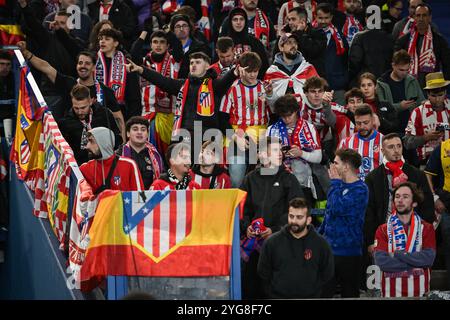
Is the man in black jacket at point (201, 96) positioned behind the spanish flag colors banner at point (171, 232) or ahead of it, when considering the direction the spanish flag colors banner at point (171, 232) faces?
behind

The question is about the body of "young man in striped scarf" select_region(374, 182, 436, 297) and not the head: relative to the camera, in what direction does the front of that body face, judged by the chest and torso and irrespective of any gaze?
toward the camera

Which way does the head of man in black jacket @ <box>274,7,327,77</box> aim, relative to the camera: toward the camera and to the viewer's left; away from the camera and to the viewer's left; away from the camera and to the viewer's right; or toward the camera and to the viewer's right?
toward the camera and to the viewer's left

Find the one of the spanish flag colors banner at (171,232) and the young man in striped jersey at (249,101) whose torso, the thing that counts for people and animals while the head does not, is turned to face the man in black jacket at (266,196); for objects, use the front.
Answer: the young man in striped jersey

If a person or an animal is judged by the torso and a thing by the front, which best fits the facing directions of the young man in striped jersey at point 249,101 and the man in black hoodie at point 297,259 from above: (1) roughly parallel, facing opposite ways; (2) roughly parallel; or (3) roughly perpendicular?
roughly parallel

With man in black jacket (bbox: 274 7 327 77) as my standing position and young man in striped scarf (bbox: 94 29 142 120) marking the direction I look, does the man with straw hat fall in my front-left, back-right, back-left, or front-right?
back-left

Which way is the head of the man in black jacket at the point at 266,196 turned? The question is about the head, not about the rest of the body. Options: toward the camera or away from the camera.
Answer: toward the camera

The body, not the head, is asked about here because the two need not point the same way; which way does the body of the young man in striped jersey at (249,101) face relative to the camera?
toward the camera

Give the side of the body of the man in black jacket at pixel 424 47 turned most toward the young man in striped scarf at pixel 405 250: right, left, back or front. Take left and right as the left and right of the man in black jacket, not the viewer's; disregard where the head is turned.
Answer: front

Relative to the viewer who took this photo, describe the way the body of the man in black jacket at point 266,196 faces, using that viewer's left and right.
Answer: facing the viewer

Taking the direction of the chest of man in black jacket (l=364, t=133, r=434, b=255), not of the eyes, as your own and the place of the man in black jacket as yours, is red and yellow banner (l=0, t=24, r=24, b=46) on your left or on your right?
on your right
